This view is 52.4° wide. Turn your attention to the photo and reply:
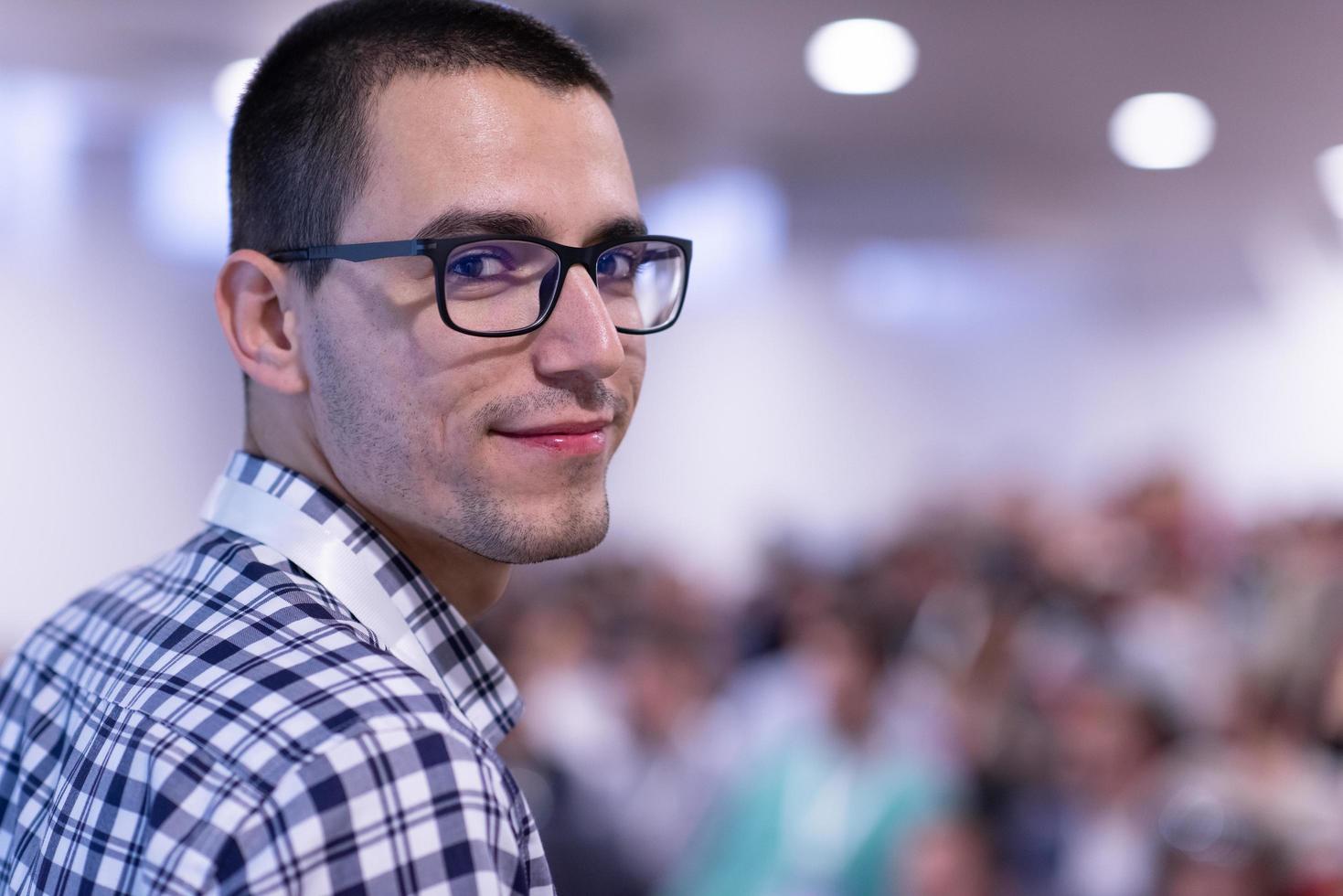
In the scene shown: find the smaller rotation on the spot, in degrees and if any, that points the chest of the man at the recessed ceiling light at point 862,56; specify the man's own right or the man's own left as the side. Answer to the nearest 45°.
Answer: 0° — they already face it

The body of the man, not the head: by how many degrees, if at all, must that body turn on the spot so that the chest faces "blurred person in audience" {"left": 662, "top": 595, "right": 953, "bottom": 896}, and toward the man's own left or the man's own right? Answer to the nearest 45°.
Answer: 0° — they already face them

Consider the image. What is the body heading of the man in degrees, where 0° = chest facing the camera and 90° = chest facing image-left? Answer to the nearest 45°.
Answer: approximately 225°

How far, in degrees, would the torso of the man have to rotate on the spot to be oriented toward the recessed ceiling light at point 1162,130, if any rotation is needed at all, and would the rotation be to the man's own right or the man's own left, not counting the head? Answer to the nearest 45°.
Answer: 0° — they already face it
